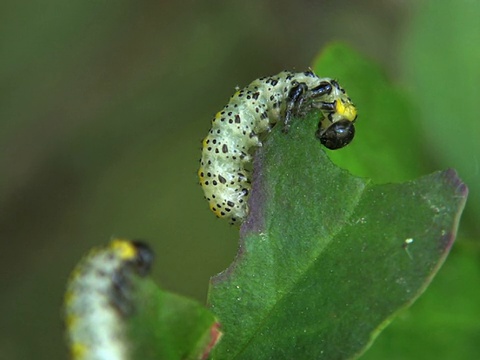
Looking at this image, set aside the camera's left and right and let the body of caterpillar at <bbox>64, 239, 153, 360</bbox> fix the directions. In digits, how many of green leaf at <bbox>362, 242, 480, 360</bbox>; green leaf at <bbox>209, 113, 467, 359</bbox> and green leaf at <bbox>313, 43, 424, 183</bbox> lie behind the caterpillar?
0

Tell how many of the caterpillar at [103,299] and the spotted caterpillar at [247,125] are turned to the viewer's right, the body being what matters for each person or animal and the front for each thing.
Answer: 2

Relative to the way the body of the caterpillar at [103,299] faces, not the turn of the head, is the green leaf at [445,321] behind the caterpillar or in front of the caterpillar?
in front

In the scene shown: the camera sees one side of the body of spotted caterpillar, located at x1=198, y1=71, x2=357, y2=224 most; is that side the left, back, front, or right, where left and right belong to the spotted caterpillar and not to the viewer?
right

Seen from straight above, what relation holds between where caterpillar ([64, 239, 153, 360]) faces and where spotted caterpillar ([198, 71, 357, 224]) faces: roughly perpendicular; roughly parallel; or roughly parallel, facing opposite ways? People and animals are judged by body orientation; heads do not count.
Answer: roughly parallel

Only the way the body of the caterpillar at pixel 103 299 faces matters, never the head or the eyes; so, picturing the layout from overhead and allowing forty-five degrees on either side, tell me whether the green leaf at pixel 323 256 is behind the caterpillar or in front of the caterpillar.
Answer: in front

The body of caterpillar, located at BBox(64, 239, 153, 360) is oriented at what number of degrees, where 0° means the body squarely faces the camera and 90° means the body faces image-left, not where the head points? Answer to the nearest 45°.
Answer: approximately 270°
